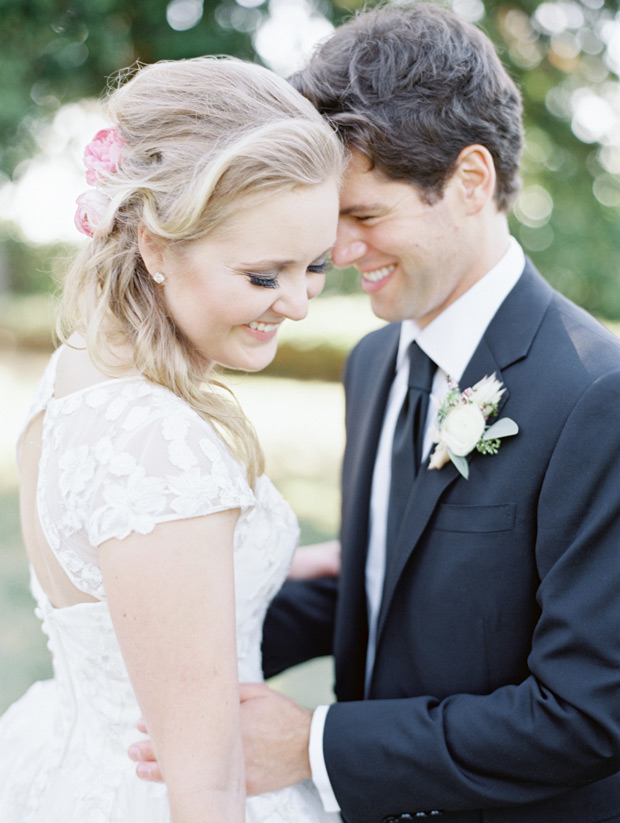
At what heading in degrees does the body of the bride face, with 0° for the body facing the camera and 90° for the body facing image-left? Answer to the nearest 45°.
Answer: approximately 270°

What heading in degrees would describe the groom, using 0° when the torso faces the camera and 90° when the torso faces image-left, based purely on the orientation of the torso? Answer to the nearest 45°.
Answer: approximately 45°

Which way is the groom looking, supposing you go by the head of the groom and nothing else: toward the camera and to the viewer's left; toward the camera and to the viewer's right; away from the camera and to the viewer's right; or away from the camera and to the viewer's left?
toward the camera and to the viewer's left
